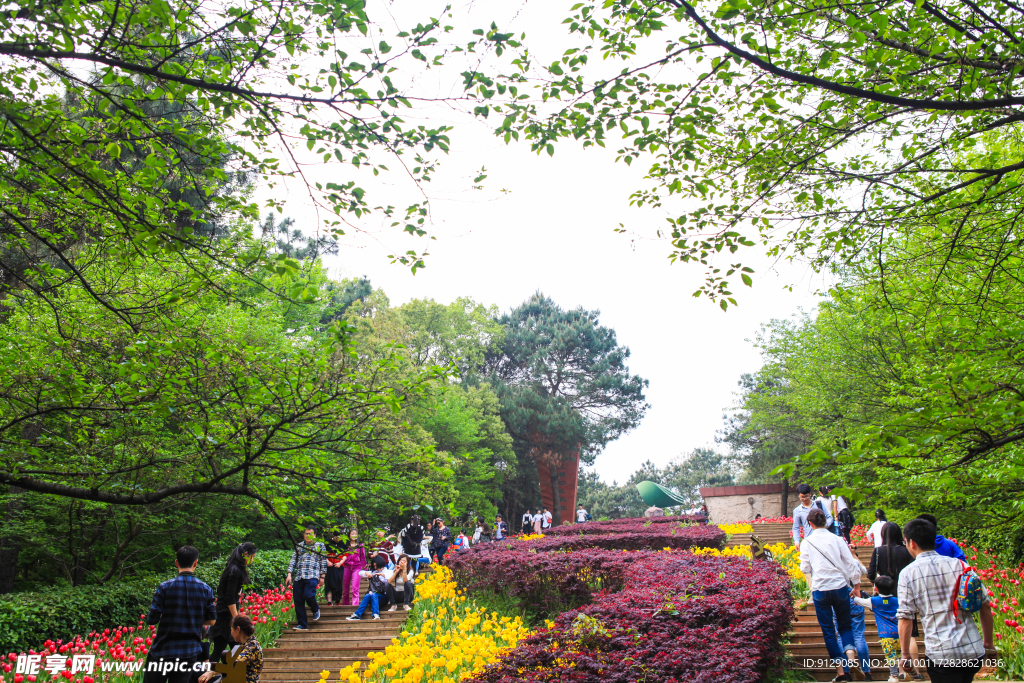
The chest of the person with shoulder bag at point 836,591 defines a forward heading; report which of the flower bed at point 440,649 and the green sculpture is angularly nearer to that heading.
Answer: the green sculpture

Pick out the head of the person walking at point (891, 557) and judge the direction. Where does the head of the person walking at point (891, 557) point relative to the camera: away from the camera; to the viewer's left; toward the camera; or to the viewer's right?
away from the camera

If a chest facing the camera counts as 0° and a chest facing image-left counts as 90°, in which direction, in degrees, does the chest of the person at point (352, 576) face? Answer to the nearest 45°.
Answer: approximately 0°

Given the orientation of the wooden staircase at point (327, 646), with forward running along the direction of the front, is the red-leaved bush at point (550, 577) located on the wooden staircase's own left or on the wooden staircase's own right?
on the wooden staircase's own left

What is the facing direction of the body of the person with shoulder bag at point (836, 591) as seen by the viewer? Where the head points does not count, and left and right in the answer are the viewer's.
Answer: facing away from the viewer
